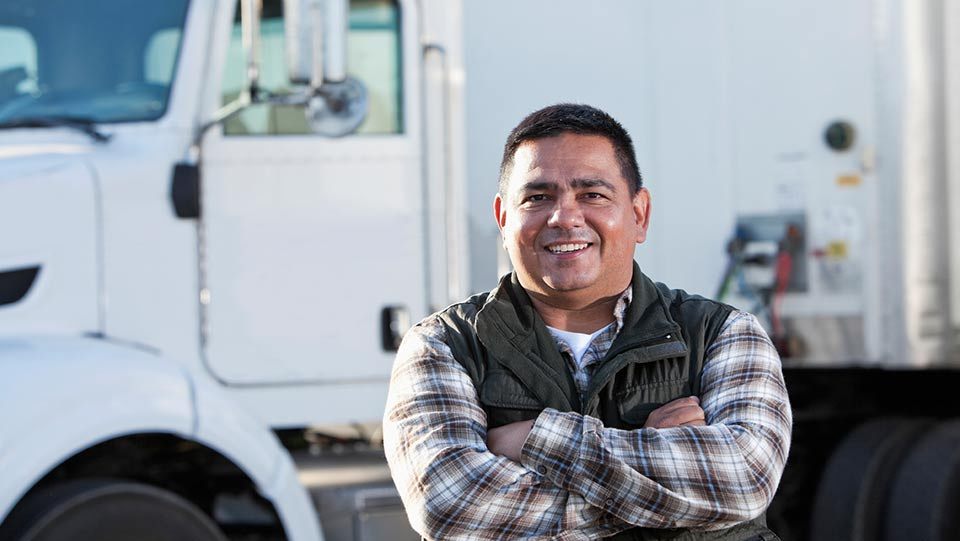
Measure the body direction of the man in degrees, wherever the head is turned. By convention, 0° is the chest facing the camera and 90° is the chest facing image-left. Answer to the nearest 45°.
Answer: approximately 0°

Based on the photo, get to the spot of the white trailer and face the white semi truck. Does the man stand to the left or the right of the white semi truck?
left

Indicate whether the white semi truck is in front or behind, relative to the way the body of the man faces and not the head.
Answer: behind

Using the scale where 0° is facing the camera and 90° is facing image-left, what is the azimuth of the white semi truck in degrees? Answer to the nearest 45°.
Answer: approximately 45°

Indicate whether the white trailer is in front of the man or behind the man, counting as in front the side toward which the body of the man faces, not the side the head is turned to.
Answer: behind

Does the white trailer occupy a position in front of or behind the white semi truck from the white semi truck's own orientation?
behind

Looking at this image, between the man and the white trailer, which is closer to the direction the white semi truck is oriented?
the man
